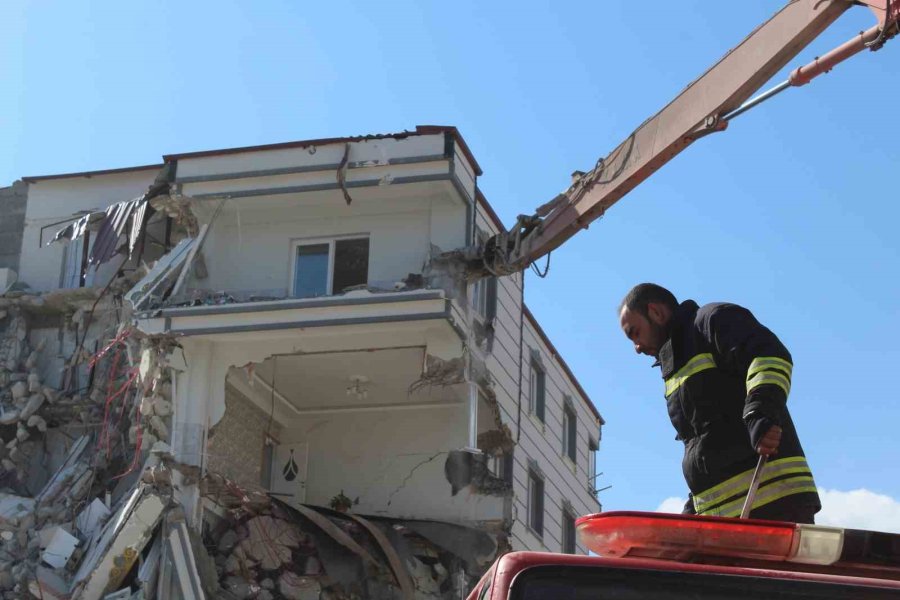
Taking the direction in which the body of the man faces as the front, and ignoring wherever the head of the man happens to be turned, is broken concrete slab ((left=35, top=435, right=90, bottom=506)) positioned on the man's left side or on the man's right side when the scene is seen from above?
on the man's right side

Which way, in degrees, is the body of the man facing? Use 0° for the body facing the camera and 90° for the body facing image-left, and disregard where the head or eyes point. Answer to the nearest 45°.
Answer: approximately 90°

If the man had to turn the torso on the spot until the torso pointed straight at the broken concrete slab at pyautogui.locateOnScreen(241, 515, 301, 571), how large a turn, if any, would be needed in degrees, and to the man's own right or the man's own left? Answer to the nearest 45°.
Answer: approximately 45° to the man's own right

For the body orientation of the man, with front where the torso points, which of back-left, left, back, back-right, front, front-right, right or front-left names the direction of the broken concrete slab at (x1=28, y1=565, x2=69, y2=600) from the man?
front-right

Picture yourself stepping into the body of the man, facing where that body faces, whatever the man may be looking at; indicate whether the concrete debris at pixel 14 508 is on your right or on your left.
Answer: on your right

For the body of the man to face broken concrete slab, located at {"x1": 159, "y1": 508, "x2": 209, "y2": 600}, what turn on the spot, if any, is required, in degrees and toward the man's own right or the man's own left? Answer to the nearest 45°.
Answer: approximately 45° to the man's own right

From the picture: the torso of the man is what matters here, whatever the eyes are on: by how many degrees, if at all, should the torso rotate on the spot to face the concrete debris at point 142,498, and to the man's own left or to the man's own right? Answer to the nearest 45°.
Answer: approximately 45° to the man's own right

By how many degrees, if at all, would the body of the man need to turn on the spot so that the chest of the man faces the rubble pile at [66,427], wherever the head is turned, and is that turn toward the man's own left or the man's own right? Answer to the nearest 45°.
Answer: approximately 45° to the man's own right

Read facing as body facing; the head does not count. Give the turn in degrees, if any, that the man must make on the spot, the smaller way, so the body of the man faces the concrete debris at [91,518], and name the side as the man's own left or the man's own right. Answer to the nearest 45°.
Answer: approximately 45° to the man's own right

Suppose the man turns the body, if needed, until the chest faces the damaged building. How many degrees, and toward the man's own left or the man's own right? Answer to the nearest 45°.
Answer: approximately 45° to the man's own right
